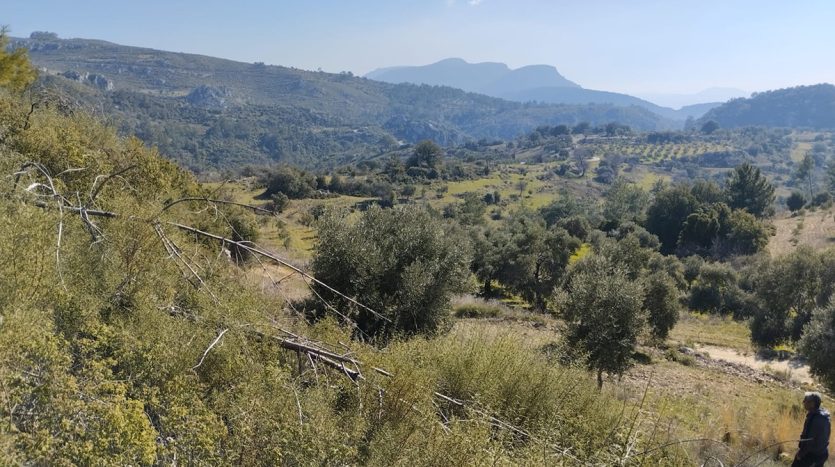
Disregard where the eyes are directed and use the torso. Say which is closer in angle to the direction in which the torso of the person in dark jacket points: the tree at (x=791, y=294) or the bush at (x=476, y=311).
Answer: the bush

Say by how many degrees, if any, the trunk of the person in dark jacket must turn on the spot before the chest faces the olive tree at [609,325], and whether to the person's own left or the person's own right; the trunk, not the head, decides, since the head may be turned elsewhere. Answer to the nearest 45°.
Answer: approximately 45° to the person's own right

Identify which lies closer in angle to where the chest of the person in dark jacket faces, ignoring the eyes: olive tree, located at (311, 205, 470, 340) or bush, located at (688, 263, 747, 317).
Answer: the olive tree

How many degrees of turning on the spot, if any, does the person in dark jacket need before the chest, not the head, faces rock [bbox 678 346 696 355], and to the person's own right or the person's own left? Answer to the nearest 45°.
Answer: approximately 90° to the person's own right

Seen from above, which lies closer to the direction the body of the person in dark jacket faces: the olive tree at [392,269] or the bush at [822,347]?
the olive tree

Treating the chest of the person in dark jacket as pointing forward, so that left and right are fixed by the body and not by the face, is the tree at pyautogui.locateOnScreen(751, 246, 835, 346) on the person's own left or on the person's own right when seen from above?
on the person's own right

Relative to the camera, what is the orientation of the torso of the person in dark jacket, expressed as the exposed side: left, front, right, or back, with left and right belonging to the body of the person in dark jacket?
left

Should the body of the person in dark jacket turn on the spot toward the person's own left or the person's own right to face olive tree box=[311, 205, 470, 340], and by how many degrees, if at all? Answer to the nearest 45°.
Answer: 0° — they already face it

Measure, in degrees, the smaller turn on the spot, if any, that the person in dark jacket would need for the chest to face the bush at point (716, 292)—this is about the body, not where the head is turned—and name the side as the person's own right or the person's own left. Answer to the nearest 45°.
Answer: approximately 90° to the person's own right
